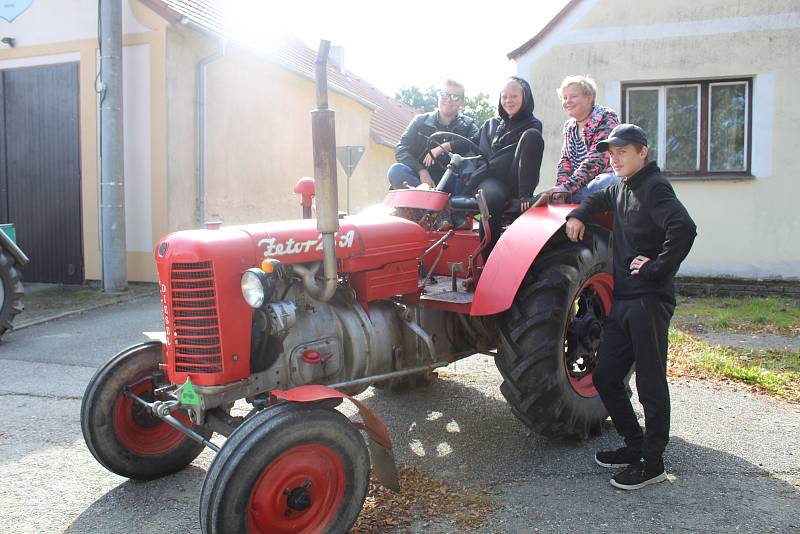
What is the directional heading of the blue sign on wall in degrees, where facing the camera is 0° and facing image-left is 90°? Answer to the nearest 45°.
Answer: approximately 0°

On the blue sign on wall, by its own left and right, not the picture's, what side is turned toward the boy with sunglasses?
left

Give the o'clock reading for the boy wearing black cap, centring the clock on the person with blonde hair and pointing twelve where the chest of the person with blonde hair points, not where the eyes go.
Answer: The boy wearing black cap is roughly at 10 o'clock from the person with blonde hair.

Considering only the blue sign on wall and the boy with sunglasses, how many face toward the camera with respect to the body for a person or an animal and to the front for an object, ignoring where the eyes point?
2

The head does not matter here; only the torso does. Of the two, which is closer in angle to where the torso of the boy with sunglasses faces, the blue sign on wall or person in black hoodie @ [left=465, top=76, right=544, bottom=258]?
the person in black hoodie

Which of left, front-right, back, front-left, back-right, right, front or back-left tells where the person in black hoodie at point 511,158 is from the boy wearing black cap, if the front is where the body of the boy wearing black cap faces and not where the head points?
right

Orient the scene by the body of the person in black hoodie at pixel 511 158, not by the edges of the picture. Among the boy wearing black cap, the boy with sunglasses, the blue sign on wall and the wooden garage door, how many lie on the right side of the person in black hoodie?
3

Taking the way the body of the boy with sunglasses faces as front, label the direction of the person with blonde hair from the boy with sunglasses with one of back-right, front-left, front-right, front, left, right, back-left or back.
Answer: front-left
